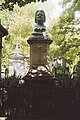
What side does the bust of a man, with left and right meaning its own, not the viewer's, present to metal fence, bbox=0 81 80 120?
front

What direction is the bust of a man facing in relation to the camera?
toward the camera
